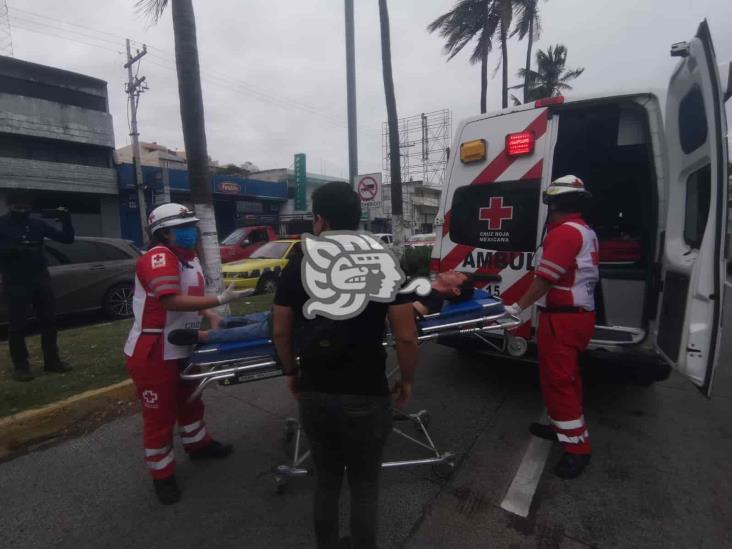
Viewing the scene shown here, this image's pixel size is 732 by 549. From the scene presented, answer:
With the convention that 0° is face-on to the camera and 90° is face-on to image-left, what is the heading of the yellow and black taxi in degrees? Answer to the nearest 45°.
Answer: approximately 45°

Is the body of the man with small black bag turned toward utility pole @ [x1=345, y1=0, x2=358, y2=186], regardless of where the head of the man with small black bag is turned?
yes

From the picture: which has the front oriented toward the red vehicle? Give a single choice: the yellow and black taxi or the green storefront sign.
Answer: the green storefront sign

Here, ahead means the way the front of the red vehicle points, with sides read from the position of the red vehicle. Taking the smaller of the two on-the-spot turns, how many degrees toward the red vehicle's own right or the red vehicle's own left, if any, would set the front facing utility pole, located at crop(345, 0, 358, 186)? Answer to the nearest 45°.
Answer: approximately 90° to the red vehicle's own left

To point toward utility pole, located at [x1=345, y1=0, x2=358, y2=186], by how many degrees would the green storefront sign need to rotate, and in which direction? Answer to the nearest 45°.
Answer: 0° — it already faces it

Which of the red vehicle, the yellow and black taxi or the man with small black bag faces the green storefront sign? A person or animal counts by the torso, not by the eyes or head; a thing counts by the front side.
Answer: the man with small black bag

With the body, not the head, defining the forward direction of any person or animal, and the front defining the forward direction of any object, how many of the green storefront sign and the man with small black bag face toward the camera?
1

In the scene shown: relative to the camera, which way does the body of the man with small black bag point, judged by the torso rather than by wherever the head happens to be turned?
away from the camera

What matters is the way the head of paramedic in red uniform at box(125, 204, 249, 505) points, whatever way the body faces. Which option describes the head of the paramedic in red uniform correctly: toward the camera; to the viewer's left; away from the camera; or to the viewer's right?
to the viewer's right
